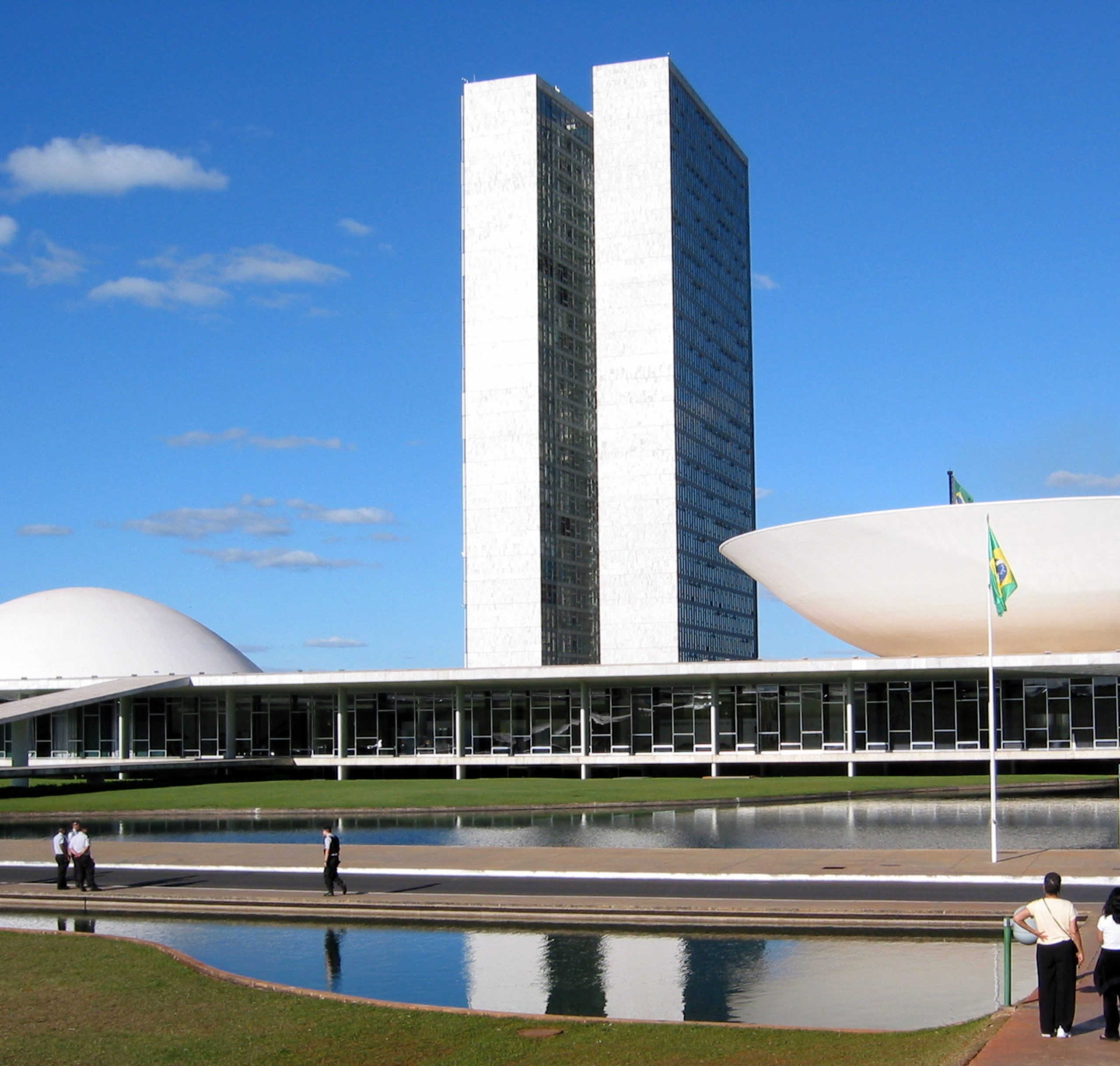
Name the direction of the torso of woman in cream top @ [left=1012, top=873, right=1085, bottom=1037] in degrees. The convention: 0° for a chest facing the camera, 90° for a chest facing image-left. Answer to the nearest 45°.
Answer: approximately 180°

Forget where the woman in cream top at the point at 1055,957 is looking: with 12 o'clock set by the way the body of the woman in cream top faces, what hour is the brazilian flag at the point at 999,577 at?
The brazilian flag is roughly at 12 o'clock from the woman in cream top.

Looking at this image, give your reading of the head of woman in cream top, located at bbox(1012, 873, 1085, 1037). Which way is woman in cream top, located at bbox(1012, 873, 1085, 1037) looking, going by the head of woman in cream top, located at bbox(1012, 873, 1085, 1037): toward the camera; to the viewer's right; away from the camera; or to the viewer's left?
away from the camera

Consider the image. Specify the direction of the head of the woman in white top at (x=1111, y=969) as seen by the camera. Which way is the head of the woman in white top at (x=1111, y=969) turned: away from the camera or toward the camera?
away from the camera

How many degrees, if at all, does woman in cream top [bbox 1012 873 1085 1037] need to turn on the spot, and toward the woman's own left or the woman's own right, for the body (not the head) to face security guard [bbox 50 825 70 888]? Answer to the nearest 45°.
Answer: approximately 45° to the woman's own left

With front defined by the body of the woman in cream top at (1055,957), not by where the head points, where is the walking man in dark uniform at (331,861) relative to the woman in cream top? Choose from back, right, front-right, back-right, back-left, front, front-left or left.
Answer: front-left

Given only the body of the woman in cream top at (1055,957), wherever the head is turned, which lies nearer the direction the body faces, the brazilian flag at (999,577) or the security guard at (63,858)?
the brazilian flag
